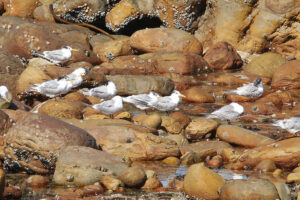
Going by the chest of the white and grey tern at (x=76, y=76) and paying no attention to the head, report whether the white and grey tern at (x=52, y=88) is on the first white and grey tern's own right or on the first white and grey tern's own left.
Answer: on the first white and grey tern's own right

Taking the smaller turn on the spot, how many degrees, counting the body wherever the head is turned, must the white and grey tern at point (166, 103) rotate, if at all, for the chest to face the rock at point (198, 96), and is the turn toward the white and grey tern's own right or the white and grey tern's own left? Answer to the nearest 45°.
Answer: approximately 45° to the white and grey tern's own left

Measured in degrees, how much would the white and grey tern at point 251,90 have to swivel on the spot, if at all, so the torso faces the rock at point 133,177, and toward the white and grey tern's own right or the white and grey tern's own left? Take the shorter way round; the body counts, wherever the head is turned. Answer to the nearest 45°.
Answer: approximately 90° to the white and grey tern's own right

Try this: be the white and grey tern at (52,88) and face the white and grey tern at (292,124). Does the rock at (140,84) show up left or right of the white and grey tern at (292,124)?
left

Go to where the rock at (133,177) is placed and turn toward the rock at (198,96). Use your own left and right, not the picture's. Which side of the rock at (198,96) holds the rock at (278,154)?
right

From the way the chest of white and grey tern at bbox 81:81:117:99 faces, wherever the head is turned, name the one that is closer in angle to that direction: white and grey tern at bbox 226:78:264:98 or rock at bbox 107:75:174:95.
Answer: the white and grey tern at bbox 226:78:264:98
